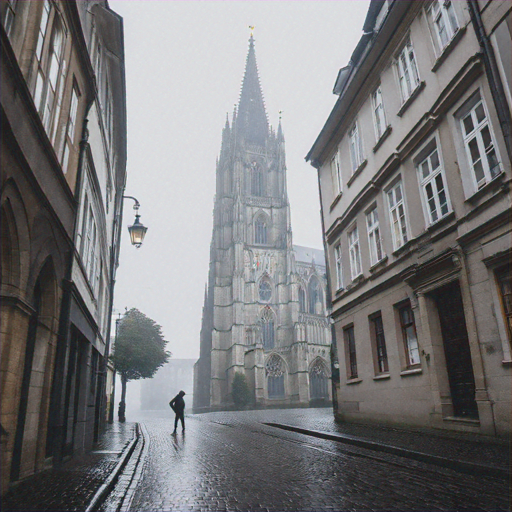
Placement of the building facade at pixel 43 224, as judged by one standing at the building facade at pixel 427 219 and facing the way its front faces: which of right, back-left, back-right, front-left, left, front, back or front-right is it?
front

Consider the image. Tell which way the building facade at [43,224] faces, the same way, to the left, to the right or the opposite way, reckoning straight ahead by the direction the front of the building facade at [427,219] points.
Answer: the opposite way

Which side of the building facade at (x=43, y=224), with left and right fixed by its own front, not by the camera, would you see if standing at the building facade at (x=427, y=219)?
front

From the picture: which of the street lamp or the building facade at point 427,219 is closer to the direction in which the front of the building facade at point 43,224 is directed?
the building facade

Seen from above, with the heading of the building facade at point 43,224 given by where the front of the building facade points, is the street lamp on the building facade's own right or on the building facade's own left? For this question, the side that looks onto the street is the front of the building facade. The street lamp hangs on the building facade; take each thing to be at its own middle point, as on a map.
on the building facade's own left

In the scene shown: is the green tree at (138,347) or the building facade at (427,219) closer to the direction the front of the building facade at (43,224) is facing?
the building facade

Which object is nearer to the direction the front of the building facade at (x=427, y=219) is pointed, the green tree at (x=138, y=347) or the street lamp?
the street lamp

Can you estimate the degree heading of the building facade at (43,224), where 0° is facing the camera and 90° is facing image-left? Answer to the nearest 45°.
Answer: approximately 270°

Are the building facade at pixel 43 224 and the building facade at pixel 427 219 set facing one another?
yes

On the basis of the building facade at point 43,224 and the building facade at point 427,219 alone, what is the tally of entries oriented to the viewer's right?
1

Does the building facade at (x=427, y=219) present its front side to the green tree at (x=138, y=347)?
no

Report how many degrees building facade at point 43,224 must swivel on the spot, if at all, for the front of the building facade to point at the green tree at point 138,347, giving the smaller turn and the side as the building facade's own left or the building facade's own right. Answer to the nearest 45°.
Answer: approximately 90° to the building facade's own left

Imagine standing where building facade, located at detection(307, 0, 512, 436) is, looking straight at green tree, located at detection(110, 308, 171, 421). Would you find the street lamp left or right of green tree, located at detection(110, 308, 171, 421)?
left

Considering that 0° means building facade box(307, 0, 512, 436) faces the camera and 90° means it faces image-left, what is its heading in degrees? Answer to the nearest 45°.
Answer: approximately 45°

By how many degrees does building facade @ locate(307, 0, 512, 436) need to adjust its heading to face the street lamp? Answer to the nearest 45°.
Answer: approximately 45° to its right
